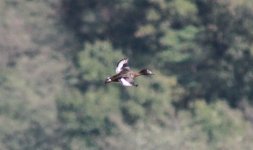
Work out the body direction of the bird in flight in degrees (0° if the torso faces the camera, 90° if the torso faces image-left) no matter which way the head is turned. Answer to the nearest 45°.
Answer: approximately 270°
